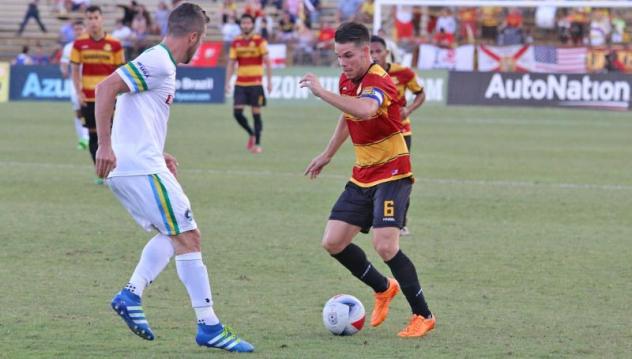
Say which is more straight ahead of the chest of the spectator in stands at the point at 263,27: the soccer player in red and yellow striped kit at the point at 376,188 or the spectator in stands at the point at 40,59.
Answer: the soccer player in red and yellow striped kit

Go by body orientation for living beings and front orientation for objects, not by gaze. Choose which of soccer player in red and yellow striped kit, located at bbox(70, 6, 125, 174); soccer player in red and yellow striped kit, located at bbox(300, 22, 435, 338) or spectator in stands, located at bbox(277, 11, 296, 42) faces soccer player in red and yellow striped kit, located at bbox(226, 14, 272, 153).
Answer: the spectator in stands

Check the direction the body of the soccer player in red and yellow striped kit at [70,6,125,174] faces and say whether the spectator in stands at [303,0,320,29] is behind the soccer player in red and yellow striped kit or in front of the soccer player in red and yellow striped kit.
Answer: behind

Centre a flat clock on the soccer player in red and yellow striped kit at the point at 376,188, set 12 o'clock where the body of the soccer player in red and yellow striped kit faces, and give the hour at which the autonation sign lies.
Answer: The autonation sign is roughly at 5 o'clock from the soccer player in red and yellow striped kit.

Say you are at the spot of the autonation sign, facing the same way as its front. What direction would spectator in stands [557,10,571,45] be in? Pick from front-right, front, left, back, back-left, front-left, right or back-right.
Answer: back

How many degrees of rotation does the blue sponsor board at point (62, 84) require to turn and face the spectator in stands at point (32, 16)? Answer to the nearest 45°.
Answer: approximately 180°

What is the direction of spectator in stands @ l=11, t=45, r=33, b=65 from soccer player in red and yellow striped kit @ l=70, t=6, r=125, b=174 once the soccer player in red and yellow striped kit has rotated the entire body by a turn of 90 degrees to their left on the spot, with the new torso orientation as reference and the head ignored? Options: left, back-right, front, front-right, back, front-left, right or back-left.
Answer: left

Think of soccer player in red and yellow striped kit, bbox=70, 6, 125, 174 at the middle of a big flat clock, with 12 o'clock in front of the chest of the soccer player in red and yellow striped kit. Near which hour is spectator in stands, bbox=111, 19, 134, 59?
The spectator in stands is roughly at 6 o'clock from the soccer player in red and yellow striped kit.

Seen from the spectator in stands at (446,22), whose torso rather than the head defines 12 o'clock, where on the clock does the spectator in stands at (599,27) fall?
the spectator in stands at (599,27) is roughly at 9 o'clock from the spectator in stands at (446,22).
